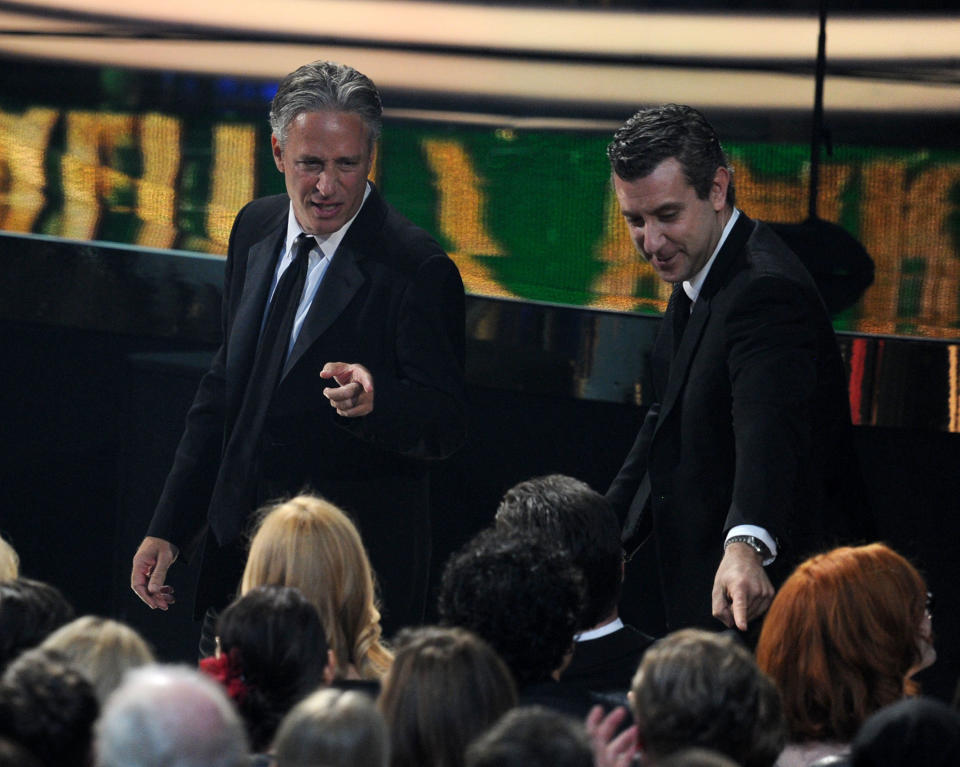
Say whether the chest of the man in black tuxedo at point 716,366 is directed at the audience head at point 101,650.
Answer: yes

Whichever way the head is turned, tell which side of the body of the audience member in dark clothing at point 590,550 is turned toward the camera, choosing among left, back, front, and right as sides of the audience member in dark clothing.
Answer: back

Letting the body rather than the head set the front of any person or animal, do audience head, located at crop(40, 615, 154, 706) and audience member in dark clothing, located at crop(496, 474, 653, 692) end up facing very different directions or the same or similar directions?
same or similar directions

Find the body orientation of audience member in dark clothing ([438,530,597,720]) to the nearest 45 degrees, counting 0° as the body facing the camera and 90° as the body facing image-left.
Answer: approximately 180°

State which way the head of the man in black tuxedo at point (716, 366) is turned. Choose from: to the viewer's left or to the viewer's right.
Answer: to the viewer's left

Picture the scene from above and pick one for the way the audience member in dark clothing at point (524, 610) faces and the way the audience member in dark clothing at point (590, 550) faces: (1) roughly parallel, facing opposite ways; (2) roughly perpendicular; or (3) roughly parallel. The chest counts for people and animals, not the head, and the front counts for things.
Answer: roughly parallel

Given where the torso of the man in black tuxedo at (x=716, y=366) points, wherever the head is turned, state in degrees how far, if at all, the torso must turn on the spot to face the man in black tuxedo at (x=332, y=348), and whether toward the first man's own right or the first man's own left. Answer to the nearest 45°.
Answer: approximately 45° to the first man's own right

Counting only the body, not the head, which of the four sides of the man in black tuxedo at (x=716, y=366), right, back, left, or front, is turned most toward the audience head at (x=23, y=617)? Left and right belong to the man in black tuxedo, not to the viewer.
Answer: front

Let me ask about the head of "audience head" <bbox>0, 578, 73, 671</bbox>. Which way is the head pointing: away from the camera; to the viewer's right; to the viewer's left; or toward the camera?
away from the camera

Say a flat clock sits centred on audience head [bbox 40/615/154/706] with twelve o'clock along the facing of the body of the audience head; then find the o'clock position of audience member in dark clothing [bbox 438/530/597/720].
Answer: The audience member in dark clothing is roughly at 3 o'clock from the audience head.

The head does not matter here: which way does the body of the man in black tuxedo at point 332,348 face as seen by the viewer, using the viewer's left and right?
facing the viewer and to the left of the viewer

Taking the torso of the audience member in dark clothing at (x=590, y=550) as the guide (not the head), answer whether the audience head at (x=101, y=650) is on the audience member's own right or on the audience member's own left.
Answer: on the audience member's own left

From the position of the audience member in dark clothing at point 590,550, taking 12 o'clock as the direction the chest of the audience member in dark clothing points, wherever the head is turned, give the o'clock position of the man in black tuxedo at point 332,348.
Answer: The man in black tuxedo is roughly at 10 o'clock from the audience member in dark clothing.

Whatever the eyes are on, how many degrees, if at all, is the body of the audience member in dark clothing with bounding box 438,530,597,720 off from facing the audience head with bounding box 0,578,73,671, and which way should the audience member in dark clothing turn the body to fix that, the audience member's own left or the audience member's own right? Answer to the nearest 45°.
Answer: approximately 90° to the audience member's own left
